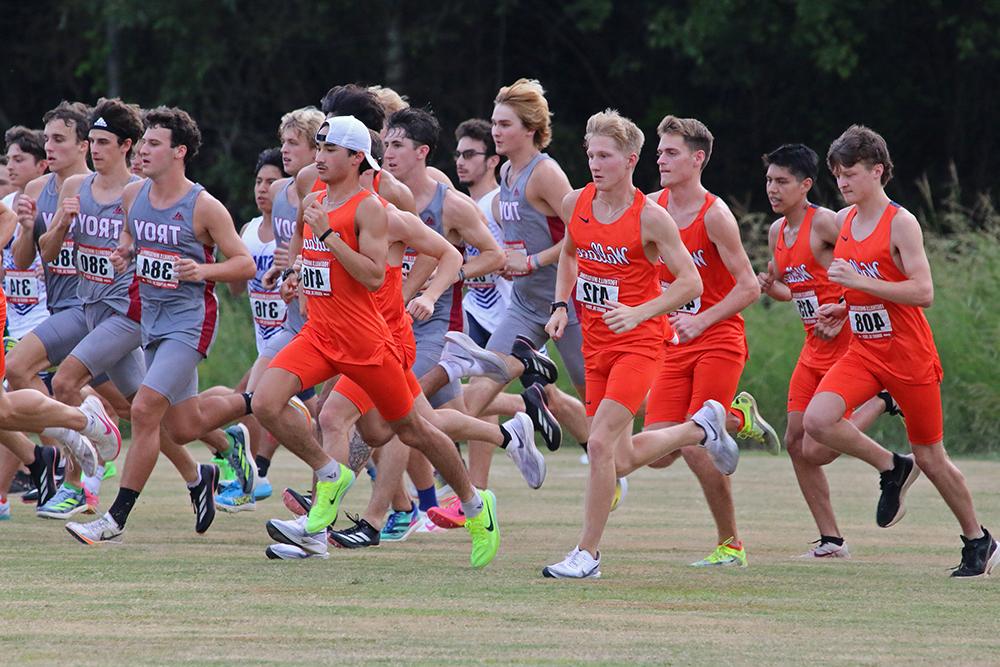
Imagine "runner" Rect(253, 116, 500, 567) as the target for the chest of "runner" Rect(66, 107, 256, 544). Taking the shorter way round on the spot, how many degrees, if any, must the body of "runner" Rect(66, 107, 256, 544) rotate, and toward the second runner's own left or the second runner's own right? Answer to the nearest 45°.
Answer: approximately 90° to the second runner's own left

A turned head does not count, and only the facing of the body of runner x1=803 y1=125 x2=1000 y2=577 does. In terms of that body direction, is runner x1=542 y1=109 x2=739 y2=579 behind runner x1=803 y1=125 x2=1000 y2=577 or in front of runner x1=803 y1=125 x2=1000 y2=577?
in front

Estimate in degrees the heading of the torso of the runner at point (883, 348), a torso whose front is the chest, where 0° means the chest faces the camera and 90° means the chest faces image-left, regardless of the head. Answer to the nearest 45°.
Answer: approximately 45°

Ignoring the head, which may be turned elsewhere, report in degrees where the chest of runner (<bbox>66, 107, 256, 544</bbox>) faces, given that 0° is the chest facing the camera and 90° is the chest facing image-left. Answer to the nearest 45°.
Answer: approximately 45°

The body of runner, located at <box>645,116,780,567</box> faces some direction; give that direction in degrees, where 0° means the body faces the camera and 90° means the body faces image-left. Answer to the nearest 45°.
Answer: approximately 45°

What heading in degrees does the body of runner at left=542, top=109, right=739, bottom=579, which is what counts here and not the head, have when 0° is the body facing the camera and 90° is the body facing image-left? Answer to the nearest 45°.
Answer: approximately 45°

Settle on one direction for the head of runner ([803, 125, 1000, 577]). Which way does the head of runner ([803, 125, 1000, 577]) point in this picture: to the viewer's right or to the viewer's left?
to the viewer's left

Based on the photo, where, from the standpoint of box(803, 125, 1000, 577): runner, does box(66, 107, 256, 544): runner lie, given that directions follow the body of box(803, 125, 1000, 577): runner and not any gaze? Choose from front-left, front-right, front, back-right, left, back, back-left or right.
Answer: front-right

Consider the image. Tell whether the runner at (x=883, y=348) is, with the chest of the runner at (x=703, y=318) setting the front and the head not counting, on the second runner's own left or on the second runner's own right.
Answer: on the second runner's own left

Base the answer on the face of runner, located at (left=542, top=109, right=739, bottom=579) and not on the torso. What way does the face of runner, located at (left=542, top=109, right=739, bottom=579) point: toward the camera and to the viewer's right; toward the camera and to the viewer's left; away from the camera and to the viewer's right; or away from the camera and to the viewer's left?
toward the camera and to the viewer's left

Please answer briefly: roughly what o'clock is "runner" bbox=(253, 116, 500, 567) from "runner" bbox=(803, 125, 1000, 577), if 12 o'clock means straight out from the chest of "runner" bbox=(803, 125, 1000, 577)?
"runner" bbox=(253, 116, 500, 567) is roughly at 1 o'clock from "runner" bbox=(803, 125, 1000, 577).
